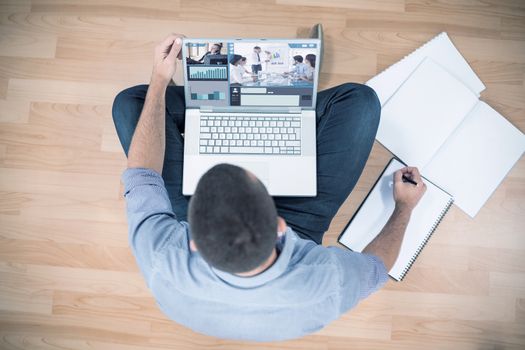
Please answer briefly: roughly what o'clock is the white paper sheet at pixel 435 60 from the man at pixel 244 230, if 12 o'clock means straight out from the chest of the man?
The white paper sheet is roughly at 1 o'clock from the man.

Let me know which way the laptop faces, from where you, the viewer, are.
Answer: facing the viewer

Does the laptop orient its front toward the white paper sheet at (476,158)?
no

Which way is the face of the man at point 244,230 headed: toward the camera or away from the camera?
away from the camera

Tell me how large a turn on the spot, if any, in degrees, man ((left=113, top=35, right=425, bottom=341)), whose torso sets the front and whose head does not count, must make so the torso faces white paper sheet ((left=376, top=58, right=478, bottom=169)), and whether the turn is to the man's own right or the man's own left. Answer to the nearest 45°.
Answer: approximately 45° to the man's own right

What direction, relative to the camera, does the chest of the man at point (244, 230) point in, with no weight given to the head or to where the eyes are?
away from the camera

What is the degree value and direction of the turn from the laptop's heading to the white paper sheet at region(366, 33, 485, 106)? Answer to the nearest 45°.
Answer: approximately 135° to its left
